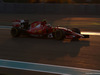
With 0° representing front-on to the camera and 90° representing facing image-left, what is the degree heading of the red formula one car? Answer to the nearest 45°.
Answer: approximately 315°
